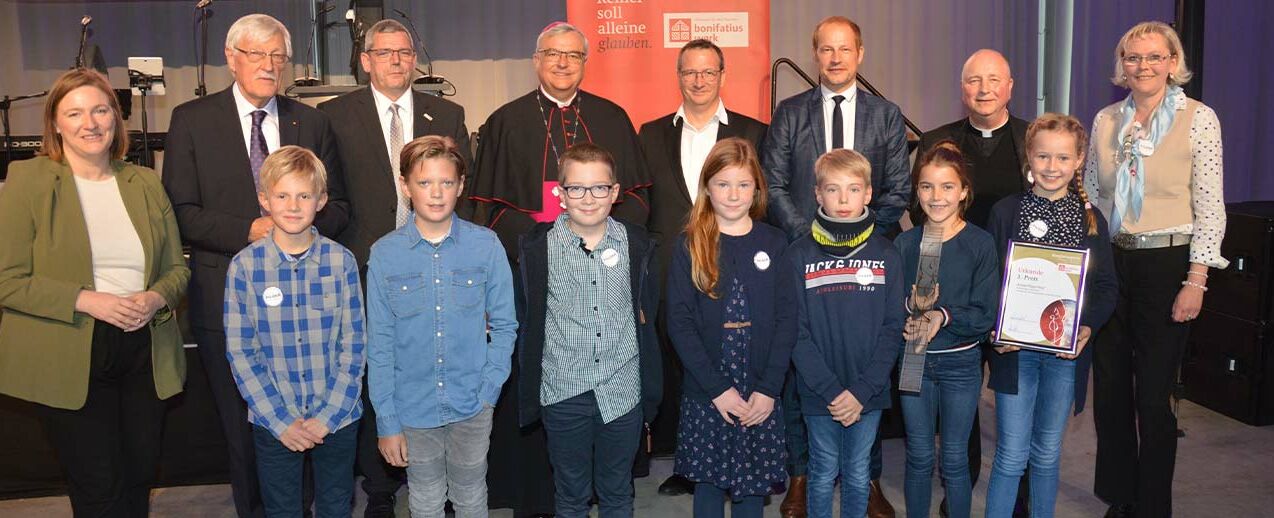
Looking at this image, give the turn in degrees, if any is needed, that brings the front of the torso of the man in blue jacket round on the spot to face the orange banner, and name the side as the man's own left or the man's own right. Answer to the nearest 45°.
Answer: approximately 135° to the man's own right

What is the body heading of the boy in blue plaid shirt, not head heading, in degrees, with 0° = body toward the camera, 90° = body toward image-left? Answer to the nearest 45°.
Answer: approximately 0°

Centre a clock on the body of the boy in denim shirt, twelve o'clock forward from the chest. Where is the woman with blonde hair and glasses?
The woman with blonde hair and glasses is roughly at 9 o'clock from the boy in denim shirt.

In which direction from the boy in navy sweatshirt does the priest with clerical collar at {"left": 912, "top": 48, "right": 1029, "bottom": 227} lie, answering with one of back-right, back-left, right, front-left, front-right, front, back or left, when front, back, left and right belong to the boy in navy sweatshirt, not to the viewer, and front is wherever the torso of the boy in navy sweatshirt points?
back-left

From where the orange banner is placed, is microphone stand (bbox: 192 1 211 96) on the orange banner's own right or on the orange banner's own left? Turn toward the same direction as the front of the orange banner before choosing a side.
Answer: on the orange banner's own right

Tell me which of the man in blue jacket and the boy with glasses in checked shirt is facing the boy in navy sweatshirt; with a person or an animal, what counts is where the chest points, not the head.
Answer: the man in blue jacket

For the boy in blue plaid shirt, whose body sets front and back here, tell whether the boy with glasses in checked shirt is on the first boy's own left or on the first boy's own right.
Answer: on the first boy's own left

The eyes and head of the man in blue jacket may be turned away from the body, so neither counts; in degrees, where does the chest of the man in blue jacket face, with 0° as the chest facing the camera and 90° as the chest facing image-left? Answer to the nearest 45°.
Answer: approximately 0°
